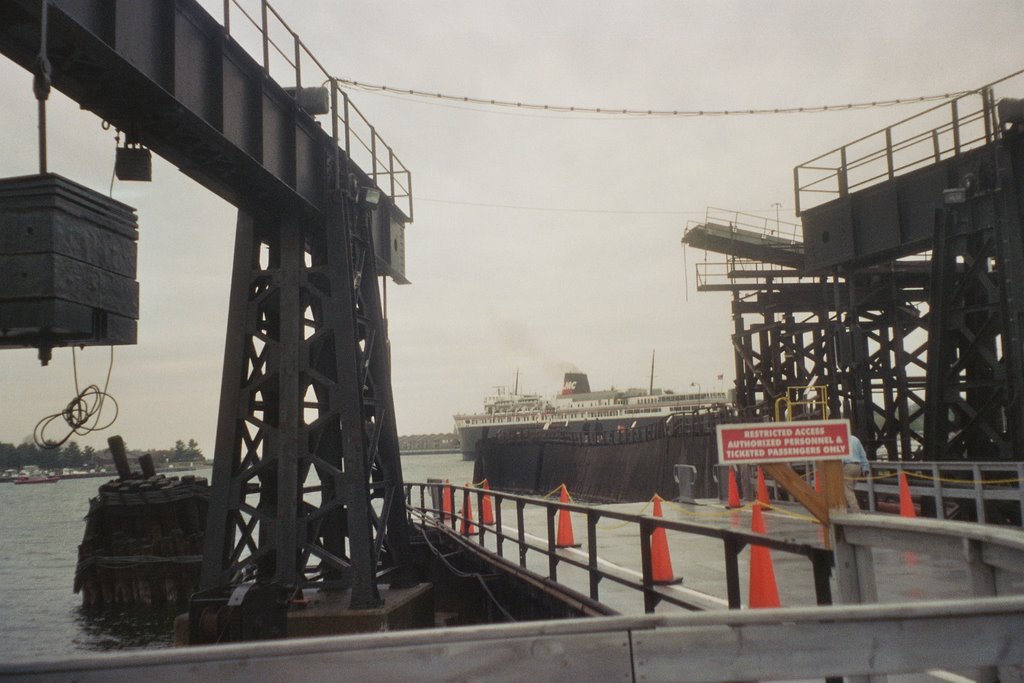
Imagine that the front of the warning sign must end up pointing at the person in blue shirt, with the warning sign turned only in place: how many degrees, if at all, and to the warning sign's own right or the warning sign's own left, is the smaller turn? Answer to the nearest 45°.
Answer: approximately 180°

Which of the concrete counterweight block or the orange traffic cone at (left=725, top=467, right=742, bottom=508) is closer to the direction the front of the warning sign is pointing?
the concrete counterweight block

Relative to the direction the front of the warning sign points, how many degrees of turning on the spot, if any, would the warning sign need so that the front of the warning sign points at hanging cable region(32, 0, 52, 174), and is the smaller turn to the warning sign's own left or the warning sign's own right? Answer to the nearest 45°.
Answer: approximately 45° to the warning sign's own right

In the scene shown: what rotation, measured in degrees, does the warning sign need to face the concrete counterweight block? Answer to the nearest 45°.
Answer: approximately 45° to its right

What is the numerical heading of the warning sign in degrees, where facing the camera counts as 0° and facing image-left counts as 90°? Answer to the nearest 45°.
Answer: approximately 0°

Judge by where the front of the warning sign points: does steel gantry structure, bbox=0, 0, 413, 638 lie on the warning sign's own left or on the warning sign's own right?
on the warning sign's own right

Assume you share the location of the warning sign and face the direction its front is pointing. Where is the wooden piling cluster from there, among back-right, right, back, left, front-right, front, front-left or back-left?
back-right

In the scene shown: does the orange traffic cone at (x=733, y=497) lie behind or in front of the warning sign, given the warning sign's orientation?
behind

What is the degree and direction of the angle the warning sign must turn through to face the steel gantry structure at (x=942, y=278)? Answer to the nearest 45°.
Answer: approximately 180°

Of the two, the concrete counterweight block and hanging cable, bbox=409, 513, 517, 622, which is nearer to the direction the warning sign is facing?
the concrete counterweight block

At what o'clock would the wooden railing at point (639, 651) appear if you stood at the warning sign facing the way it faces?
The wooden railing is roughly at 12 o'clock from the warning sign.
